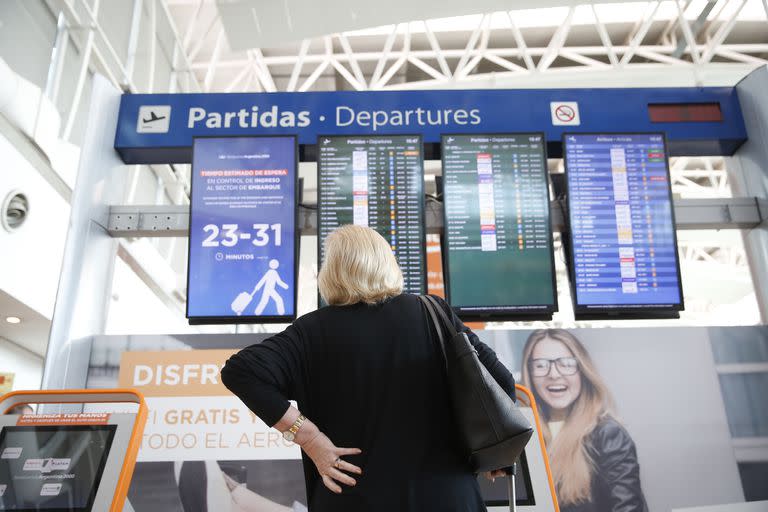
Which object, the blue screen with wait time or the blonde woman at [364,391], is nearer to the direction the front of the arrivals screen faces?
the blonde woman

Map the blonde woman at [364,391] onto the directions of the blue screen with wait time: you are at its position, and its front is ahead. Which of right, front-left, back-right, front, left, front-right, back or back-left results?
front

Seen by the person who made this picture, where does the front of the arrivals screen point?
facing the viewer

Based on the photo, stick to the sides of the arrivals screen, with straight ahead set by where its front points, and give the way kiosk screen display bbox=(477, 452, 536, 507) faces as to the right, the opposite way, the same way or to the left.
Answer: the same way

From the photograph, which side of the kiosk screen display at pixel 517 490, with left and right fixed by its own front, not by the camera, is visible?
front

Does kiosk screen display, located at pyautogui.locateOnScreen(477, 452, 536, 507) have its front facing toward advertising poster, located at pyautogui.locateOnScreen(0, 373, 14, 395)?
no

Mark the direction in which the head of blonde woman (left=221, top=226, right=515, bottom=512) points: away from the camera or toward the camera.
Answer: away from the camera

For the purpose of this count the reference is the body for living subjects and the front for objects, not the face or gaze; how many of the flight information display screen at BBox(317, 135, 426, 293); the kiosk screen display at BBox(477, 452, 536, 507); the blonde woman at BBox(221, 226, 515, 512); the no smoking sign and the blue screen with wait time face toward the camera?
4

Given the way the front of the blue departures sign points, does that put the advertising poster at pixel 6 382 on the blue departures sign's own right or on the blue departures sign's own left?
on the blue departures sign's own right

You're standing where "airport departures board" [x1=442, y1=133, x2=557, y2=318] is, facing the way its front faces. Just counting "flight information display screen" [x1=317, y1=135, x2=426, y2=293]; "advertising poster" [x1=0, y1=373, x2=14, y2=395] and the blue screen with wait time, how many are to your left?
0

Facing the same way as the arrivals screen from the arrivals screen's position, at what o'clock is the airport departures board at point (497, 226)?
The airport departures board is roughly at 2 o'clock from the arrivals screen.

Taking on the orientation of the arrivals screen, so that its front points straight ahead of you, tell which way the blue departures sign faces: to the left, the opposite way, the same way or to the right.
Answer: the same way

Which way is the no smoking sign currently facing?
toward the camera
